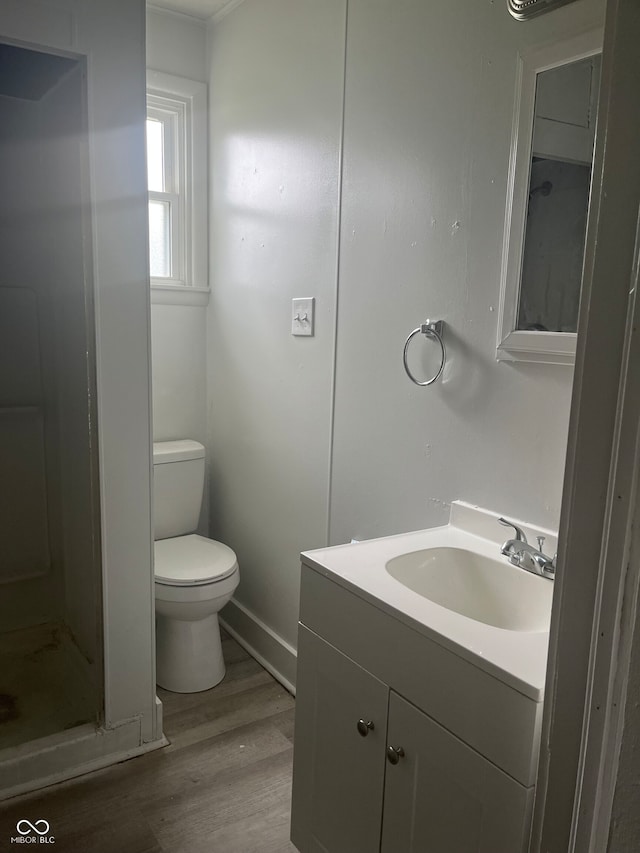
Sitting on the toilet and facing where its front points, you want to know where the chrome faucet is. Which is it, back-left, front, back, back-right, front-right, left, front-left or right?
front

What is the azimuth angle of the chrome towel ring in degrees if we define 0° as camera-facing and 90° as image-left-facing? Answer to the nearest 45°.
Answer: approximately 45°

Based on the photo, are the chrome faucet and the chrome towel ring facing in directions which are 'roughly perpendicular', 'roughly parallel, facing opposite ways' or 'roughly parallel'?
roughly parallel

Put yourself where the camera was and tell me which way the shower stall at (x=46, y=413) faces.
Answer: facing the viewer and to the right of the viewer

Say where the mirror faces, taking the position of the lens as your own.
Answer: facing the viewer and to the left of the viewer

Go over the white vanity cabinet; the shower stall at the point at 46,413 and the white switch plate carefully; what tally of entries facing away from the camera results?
0

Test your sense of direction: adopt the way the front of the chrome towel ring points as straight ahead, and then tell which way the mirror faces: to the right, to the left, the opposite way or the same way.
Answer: the same way

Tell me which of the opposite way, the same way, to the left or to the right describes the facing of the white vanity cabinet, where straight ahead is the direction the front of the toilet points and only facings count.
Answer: to the right

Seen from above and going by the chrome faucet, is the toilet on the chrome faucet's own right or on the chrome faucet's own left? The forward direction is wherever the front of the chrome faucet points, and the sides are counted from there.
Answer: on the chrome faucet's own right

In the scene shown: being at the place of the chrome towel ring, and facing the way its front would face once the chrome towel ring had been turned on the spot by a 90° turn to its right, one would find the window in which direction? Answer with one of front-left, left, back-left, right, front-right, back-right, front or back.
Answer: front

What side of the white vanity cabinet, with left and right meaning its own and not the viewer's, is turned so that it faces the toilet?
right

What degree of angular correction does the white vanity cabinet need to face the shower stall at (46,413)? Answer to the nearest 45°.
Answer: approximately 90° to its right
